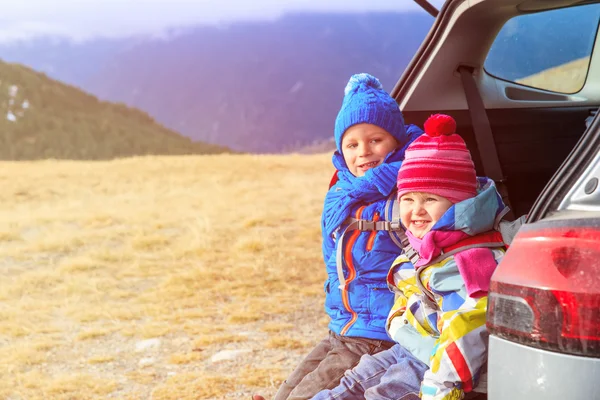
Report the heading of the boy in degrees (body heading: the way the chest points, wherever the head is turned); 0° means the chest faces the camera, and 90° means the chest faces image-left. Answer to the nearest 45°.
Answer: approximately 45°

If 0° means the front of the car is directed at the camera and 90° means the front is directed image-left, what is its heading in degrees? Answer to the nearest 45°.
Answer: approximately 225°
